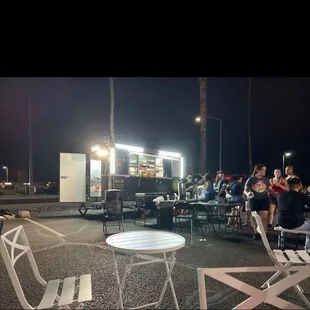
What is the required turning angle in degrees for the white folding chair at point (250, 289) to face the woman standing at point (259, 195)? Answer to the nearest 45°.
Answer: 0° — it already faces them

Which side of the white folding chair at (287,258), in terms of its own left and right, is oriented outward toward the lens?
right

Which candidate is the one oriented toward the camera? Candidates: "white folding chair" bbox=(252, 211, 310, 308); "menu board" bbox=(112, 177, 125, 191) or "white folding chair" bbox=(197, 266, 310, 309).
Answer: the menu board

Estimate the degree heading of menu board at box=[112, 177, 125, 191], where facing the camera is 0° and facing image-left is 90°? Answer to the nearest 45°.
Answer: approximately 0°

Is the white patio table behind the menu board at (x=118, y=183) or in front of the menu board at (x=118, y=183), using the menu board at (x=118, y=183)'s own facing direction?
in front

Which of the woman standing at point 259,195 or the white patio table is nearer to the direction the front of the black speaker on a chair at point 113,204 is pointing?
the white patio table

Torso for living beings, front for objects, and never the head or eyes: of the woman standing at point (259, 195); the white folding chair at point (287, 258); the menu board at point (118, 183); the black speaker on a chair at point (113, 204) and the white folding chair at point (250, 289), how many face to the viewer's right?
1

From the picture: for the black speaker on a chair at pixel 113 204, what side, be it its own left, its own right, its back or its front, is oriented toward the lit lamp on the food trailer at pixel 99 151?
back

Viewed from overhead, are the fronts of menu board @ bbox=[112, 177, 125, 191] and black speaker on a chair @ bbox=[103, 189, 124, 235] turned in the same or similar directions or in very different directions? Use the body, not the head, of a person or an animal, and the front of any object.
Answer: same or similar directions

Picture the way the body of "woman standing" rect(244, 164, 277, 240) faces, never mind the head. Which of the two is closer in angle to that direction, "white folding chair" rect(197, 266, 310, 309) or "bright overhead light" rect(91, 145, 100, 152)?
the white folding chair

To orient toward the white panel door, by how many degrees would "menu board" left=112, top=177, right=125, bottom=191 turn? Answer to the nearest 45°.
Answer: approximately 90° to its right

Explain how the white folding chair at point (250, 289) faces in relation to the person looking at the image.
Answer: facing away from the viewer

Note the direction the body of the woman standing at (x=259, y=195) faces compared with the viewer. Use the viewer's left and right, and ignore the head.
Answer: facing the viewer

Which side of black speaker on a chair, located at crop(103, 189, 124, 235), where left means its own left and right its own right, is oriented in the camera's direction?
front

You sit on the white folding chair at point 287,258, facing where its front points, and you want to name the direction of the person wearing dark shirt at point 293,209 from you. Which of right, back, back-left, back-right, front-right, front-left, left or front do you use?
left
